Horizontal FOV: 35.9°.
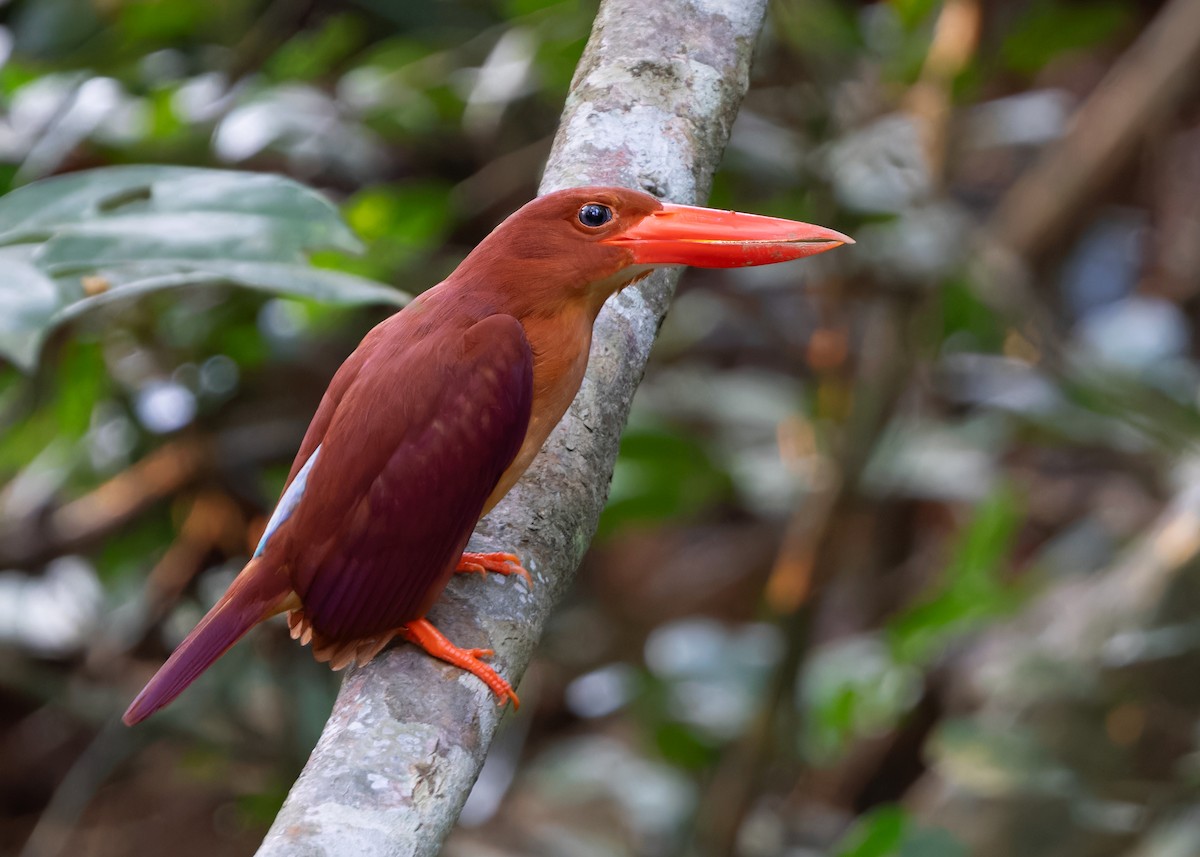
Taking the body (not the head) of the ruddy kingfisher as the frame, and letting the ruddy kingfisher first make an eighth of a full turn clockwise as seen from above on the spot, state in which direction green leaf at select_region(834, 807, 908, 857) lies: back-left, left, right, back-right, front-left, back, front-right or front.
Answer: left

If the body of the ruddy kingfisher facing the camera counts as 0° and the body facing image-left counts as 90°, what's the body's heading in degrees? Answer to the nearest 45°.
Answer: approximately 270°
